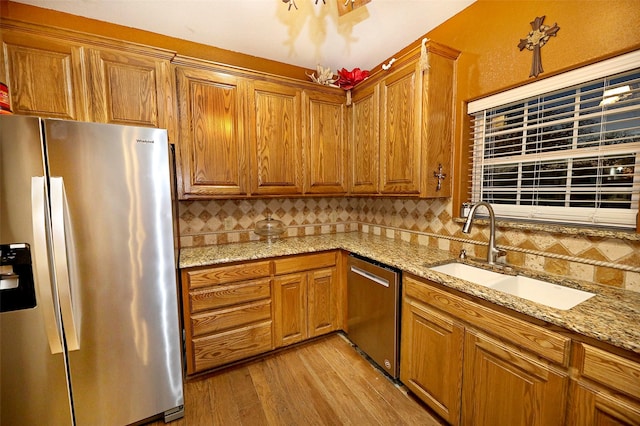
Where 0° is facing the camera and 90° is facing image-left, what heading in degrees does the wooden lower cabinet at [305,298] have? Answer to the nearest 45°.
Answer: approximately 315°

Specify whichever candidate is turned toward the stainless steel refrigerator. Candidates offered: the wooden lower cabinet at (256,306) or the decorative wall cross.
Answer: the decorative wall cross

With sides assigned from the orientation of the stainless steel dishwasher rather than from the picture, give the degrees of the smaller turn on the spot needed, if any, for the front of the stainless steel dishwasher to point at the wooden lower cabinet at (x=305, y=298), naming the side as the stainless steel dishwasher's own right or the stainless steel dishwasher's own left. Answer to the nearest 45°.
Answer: approximately 45° to the stainless steel dishwasher's own right

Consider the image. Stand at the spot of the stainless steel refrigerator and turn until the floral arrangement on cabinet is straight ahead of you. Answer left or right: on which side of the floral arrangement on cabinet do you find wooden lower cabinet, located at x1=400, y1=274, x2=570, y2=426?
right

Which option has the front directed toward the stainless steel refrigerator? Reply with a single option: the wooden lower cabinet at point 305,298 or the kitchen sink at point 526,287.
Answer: the kitchen sink

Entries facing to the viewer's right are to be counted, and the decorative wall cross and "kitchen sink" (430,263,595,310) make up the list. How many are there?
0

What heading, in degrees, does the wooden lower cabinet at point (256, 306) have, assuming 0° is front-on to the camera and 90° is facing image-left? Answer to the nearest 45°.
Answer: approximately 315°

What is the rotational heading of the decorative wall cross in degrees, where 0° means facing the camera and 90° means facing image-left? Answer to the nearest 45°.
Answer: approximately 45°

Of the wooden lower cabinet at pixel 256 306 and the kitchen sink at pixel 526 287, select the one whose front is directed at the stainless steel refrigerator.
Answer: the kitchen sink

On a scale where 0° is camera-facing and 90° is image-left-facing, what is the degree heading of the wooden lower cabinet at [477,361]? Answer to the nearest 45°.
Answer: approximately 45°
